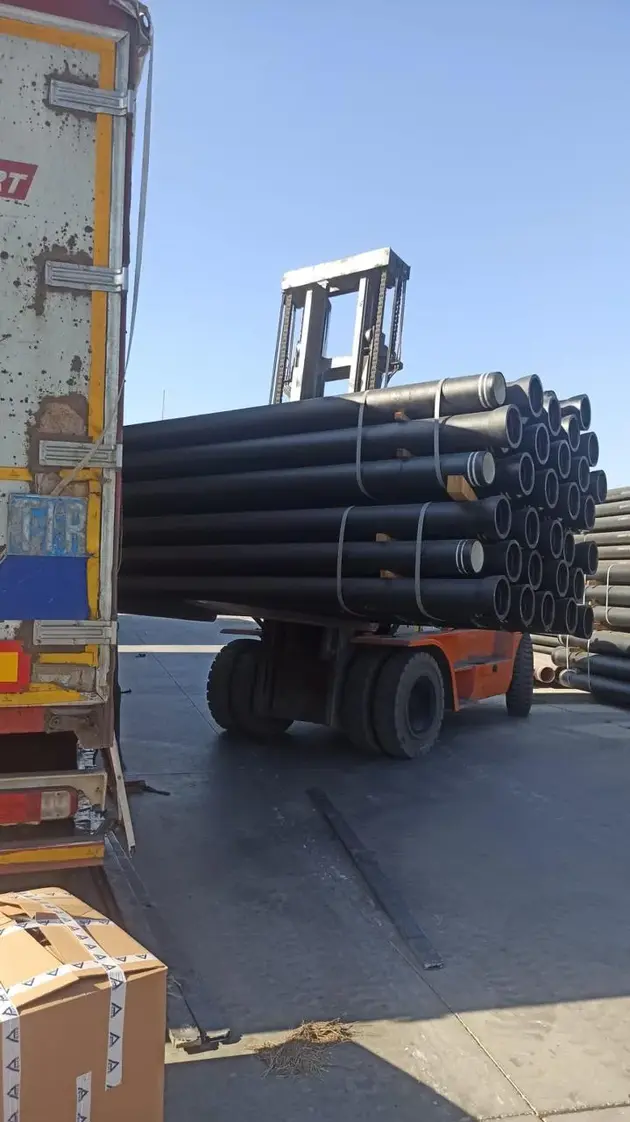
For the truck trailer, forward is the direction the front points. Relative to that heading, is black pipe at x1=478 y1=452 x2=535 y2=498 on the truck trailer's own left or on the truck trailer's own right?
on the truck trailer's own right

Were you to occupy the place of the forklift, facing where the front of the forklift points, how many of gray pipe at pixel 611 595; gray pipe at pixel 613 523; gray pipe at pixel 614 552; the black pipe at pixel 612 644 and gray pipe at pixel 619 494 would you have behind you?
5

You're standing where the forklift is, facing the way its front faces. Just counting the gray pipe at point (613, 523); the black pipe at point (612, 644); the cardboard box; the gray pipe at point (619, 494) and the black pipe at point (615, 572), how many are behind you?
4

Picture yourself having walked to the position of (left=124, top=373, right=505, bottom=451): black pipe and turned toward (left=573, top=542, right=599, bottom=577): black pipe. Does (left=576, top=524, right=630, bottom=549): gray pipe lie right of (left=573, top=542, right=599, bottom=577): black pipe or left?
left

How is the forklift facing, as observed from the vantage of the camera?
facing the viewer and to the left of the viewer

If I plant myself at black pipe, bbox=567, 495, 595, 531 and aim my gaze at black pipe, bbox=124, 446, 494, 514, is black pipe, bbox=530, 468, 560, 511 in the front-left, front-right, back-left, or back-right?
front-left

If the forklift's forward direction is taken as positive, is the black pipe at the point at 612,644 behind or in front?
behind

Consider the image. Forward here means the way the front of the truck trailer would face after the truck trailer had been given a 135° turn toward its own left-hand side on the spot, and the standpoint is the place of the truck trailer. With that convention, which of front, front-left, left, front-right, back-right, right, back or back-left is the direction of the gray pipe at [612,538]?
back

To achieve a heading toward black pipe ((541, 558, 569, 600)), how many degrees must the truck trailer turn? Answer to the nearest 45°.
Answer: approximately 45° to its right

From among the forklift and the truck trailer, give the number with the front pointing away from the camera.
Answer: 1

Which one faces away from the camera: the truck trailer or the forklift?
the truck trailer

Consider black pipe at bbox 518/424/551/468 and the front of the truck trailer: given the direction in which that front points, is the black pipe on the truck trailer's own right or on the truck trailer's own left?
on the truck trailer's own right

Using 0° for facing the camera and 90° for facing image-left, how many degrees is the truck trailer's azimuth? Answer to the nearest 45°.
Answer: approximately 180°
